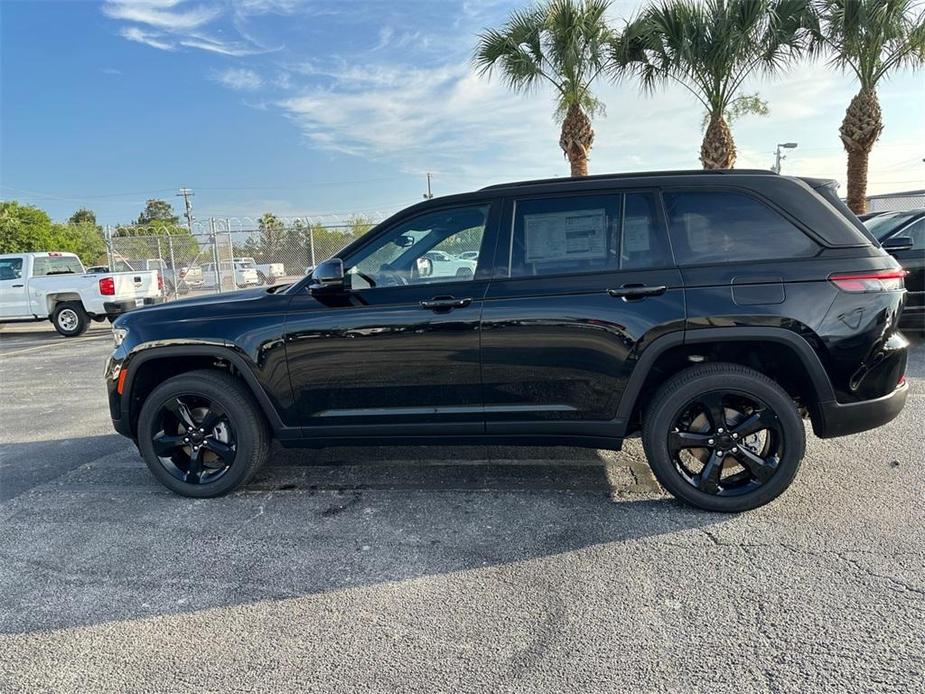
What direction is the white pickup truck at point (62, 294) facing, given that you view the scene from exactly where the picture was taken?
facing away from the viewer and to the left of the viewer

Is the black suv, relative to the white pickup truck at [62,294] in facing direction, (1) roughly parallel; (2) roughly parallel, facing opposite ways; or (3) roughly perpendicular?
roughly parallel

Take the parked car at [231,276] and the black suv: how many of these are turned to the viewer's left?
1

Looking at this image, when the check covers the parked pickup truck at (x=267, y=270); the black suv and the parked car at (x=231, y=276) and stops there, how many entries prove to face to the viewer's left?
1

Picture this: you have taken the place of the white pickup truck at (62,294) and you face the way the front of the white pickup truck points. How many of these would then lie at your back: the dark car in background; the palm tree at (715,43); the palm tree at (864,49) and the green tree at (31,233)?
3

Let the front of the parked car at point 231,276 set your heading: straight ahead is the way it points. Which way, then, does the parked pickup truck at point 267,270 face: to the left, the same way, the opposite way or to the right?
the same way

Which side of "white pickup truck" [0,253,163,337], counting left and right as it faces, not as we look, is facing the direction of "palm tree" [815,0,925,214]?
back
